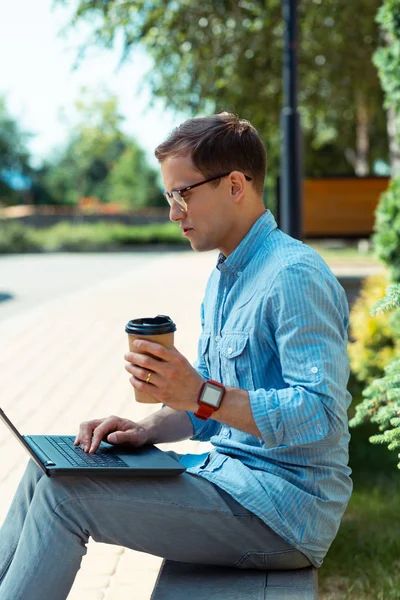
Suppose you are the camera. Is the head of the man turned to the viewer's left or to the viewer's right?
to the viewer's left

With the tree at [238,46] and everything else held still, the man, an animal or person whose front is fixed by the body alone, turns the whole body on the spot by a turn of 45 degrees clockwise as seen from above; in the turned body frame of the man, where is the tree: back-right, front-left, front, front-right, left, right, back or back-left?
front-right

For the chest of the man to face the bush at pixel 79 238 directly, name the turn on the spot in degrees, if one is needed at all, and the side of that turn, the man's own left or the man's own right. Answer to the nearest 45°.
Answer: approximately 90° to the man's own right

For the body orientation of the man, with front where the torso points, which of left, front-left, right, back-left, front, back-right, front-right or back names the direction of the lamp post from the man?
right

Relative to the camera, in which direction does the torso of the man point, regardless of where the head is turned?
to the viewer's left

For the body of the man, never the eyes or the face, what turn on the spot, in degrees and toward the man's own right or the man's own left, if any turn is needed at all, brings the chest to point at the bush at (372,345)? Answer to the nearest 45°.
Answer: approximately 90° to the man's own right
